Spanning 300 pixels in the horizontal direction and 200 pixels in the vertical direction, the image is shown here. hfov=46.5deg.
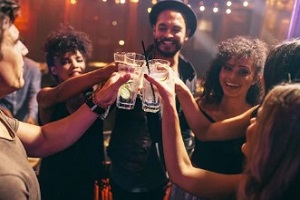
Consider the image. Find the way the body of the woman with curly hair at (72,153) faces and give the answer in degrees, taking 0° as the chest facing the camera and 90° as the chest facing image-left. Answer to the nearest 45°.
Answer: approximately 315°

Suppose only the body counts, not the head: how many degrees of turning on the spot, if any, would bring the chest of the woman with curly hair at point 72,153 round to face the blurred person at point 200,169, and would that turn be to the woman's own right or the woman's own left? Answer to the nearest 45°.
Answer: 0° — they already face them

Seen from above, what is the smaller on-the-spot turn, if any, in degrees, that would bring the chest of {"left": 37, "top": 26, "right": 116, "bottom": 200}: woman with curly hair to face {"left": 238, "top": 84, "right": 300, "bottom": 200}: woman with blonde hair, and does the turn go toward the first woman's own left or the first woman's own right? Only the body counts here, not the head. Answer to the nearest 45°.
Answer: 0° — they already face them

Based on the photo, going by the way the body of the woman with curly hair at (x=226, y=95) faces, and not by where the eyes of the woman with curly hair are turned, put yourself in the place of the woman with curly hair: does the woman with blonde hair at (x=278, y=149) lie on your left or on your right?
on your left

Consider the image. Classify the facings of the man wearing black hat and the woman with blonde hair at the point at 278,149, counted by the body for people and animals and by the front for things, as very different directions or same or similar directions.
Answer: very different directions

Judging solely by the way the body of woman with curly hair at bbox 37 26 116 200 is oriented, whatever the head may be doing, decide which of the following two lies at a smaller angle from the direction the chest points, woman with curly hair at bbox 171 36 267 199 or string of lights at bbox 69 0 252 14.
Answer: the woman with curly hair

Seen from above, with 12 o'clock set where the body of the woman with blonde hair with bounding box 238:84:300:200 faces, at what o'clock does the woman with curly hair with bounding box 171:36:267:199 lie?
The woman with curly hair is roughly at 1 o'clock from the woman with blonde hair.

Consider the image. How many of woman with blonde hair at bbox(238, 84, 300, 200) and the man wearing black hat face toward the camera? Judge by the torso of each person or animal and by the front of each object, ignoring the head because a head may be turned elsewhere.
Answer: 1

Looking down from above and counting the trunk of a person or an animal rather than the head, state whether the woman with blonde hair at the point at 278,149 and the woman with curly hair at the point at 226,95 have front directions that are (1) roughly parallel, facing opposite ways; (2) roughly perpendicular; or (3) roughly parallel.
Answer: roughly perpendicular
